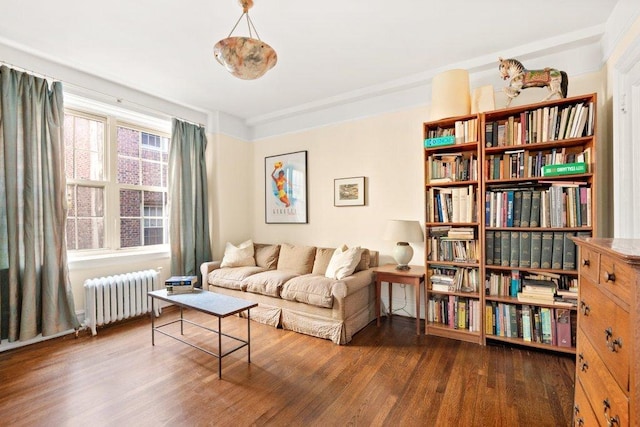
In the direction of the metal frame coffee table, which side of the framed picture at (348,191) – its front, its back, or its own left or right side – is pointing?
front

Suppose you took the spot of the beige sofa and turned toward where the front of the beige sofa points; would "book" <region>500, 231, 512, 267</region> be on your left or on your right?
on your left

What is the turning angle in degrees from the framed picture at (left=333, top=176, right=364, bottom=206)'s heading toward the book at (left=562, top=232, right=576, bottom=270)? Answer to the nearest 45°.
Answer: approximately 90° to its left

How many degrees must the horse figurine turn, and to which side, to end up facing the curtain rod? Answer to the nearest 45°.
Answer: approximately 45° to its left

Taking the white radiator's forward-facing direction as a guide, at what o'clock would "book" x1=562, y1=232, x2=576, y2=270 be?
The book is roughly at 12 o'clock from the white radiator.

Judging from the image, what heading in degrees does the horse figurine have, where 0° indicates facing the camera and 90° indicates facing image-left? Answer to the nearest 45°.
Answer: approximately 90°

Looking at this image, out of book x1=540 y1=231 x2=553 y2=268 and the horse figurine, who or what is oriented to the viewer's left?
the horse figurine

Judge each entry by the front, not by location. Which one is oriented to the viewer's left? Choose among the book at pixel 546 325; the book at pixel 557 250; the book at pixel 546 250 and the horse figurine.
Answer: the horse figurine
